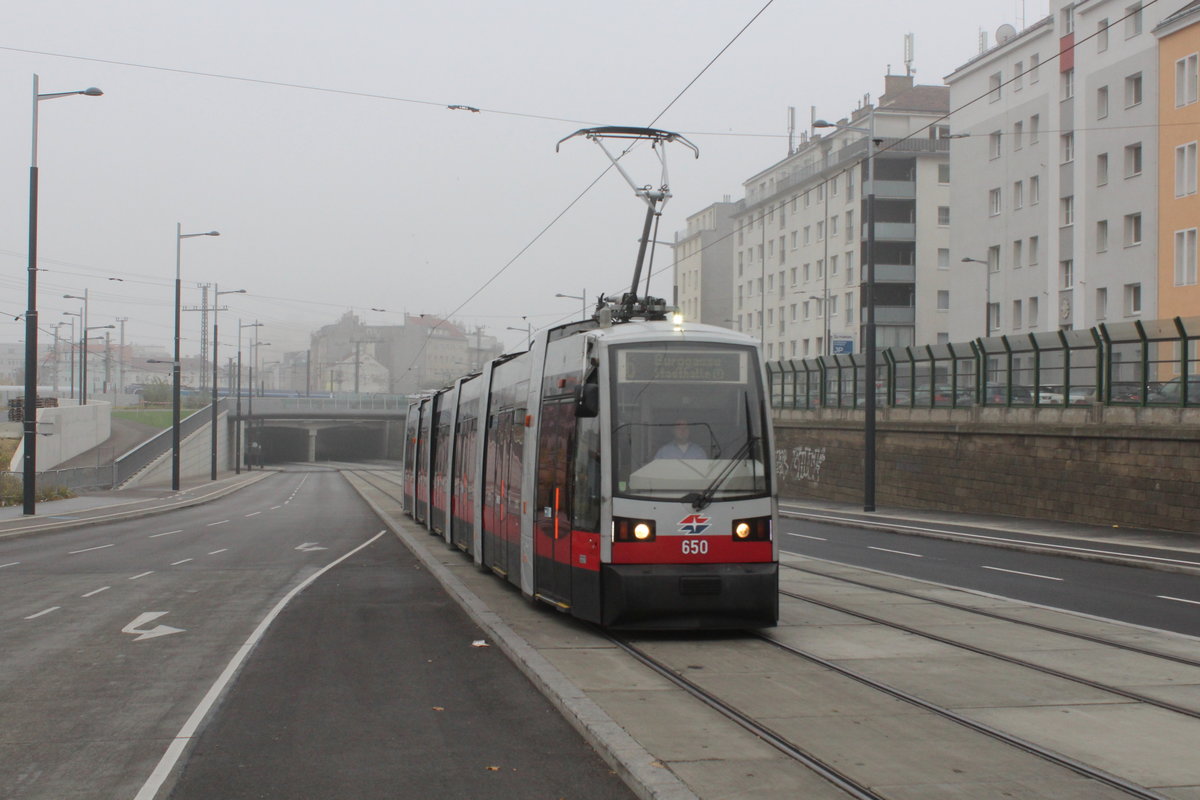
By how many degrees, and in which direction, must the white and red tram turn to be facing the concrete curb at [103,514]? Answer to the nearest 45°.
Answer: approximately 180°

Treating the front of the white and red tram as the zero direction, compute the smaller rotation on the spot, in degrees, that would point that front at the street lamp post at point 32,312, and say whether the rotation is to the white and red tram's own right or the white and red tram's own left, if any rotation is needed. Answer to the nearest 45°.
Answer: approximately 180°

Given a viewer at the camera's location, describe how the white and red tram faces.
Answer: facing the viewer and to the right of the viewer

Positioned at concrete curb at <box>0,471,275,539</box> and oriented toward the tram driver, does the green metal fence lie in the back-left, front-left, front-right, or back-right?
front-left

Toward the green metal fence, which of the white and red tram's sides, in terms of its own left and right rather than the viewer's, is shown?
left

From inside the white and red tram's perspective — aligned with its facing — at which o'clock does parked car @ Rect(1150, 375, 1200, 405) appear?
The parked car is roughly at 9 o'clock from the white and red tram.
